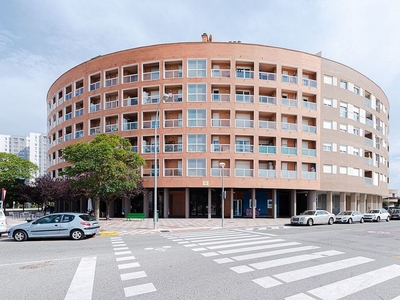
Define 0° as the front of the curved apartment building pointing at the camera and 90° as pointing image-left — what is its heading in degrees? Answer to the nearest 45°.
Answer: approximately 0°

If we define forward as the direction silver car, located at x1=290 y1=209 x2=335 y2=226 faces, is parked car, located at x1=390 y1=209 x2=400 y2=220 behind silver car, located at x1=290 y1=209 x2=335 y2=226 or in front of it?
behind

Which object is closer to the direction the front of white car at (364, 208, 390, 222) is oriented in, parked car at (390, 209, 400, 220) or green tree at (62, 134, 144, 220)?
the green tree

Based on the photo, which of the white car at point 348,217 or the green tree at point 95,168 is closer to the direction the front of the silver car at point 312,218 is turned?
the green tree

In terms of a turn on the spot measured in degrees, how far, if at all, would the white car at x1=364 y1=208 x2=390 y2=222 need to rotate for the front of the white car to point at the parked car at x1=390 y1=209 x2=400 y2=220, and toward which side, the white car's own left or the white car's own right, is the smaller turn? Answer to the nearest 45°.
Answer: approximately 135° to the white car's own right

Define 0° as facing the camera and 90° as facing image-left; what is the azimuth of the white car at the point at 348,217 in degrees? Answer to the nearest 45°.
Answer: approximately 45°

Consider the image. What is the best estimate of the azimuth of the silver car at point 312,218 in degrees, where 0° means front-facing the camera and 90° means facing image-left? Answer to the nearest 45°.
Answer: approximately 45°

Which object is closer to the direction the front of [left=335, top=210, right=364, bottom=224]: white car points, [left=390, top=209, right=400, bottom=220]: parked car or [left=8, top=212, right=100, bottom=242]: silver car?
the silver car

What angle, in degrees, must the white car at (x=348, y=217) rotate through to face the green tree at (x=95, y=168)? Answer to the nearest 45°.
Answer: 0° — it already faces it

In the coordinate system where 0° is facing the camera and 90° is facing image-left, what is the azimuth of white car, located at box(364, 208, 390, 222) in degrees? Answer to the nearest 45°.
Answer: approximately 45°
